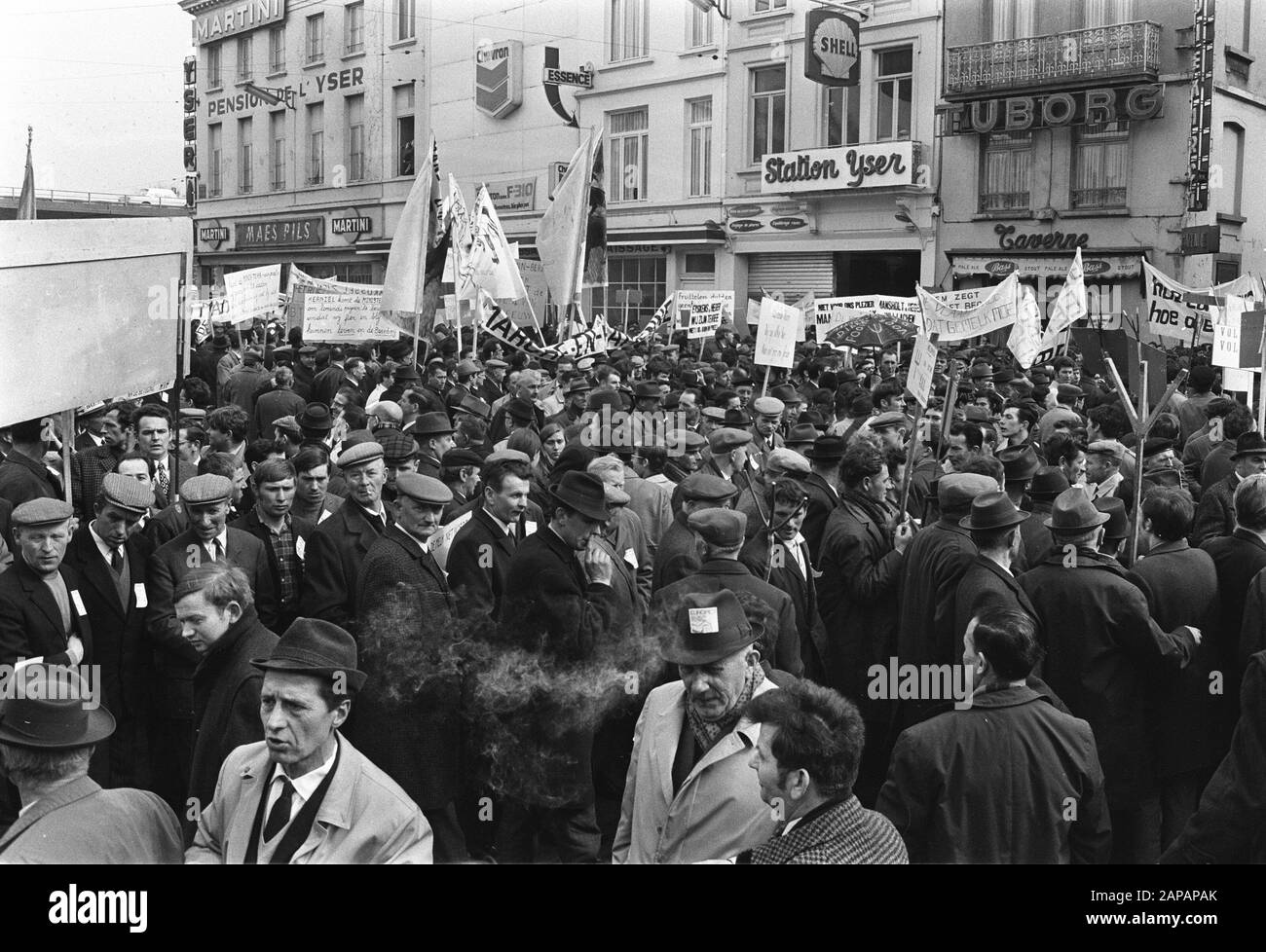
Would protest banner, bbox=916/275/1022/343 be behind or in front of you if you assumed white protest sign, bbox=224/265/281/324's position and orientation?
in front

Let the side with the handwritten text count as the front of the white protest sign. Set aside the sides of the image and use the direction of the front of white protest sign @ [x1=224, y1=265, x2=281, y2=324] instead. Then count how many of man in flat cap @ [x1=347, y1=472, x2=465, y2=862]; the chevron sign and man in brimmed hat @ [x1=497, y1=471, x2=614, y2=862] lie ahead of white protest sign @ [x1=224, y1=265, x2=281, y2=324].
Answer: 2

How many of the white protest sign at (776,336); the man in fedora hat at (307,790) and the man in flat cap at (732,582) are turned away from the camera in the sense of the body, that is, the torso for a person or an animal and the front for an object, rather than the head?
1

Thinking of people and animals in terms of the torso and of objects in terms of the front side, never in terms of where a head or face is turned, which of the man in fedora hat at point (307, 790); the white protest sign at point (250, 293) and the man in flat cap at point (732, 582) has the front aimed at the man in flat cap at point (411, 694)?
the white protest sign

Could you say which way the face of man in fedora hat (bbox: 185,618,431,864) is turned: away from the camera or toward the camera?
toward the camera

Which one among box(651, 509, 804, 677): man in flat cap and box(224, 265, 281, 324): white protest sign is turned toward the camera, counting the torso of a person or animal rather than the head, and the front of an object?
the white protest sign

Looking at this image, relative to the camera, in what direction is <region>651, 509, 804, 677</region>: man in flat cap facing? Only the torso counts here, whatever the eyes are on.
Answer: away from the camera

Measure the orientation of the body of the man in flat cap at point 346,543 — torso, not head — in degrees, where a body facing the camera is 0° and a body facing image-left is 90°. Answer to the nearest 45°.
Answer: approximately 315°

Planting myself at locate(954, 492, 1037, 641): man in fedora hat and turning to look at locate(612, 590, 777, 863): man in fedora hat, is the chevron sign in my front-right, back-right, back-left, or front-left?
back-right

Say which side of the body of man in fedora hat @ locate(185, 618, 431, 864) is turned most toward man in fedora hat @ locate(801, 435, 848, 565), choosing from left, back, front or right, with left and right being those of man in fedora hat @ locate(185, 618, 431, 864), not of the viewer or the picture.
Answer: back

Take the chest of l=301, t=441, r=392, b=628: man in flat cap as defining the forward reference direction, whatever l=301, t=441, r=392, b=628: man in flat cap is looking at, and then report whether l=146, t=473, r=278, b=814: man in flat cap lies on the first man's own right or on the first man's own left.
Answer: on the first man's own right

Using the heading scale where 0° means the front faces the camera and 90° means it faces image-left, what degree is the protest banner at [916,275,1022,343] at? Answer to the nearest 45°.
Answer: approximately 0°

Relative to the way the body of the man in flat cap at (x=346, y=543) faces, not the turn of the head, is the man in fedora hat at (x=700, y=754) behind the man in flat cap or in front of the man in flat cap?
in front

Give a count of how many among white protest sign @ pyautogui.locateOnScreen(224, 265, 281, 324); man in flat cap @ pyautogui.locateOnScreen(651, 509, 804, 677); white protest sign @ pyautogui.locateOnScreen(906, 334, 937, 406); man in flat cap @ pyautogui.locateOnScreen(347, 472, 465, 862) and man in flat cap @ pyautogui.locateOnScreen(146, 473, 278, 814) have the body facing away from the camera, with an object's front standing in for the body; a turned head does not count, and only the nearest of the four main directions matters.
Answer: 1
